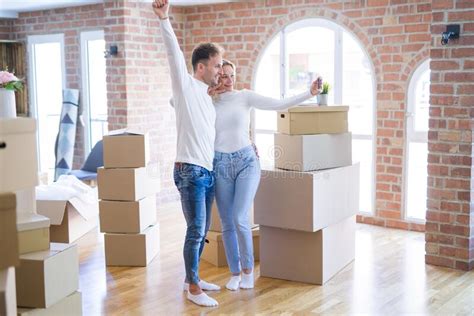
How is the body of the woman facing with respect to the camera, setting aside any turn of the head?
toward the camera

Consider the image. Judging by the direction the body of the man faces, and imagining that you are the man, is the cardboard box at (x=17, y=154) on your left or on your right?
on your right

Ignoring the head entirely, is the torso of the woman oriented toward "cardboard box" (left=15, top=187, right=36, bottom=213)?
no

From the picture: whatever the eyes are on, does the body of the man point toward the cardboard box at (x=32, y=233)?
no

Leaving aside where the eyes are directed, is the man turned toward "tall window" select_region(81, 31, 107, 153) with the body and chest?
no

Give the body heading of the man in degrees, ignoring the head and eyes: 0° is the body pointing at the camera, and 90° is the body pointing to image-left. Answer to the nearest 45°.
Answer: approximately 270°

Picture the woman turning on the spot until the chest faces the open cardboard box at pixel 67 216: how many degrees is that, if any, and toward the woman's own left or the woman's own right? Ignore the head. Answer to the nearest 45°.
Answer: approximately 135° to the woman's own right
